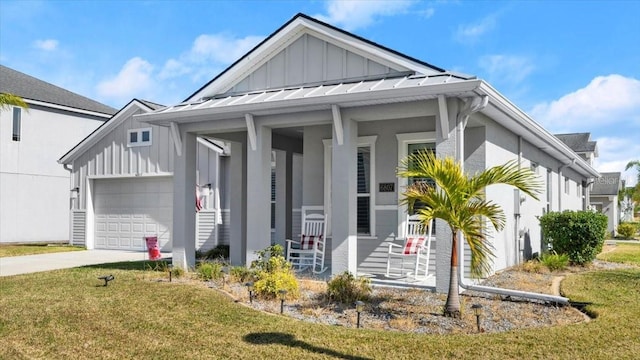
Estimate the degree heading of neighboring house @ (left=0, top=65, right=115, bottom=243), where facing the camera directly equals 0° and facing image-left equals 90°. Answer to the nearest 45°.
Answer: approximately 45°

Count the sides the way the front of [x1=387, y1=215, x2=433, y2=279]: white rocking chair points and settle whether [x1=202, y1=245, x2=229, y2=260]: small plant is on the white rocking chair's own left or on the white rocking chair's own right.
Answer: on the white rocking chair's own right

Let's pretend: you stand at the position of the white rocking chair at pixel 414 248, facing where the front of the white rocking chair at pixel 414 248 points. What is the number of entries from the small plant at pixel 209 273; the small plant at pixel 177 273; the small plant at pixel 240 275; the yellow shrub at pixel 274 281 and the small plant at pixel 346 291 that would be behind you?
0

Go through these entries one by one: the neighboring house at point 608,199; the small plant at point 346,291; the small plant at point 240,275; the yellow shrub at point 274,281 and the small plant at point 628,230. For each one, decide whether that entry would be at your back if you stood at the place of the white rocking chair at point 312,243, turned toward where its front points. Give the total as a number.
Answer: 2

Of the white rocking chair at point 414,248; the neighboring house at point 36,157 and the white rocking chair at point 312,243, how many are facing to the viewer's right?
0

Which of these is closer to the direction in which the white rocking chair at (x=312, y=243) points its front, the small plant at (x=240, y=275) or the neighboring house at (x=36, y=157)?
the small plant

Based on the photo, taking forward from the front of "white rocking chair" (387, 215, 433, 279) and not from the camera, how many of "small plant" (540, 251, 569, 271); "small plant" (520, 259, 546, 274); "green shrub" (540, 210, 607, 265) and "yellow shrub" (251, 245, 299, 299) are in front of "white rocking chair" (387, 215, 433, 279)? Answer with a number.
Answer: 1

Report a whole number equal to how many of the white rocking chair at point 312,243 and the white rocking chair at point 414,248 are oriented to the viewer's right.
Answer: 0

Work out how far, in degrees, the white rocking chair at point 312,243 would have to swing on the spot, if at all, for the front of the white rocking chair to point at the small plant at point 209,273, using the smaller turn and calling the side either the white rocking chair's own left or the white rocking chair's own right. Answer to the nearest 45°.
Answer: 0° — it already faces it

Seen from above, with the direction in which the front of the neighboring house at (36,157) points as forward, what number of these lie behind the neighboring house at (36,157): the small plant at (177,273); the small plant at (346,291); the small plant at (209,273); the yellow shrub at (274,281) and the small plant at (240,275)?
0

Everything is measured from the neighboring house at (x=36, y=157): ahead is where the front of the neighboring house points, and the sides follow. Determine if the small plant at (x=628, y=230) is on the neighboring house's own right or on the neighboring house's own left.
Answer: on the neighboring house's own left

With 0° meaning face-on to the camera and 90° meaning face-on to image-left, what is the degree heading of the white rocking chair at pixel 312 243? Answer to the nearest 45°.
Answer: approximately 45°

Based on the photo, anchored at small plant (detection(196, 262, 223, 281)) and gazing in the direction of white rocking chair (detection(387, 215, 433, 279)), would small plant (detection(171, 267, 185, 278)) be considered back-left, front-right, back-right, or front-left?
back-left

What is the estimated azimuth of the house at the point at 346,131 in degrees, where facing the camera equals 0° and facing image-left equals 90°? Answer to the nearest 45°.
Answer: approximately 45°

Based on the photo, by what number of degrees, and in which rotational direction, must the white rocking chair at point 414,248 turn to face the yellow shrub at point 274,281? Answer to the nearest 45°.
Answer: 0° — it already faces it

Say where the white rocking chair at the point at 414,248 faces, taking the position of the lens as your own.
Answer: facing the viewer and to the left of the viewer

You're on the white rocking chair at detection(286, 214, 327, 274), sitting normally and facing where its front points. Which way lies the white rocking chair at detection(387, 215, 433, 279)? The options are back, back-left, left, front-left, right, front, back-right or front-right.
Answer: left

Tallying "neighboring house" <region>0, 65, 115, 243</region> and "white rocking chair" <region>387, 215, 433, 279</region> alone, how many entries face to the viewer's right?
0

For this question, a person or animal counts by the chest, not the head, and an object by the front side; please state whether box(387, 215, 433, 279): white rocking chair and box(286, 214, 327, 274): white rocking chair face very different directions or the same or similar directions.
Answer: same or similar directions
